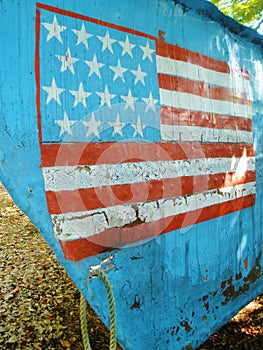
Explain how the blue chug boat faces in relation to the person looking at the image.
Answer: facing the viewer and to the left of the viewer
